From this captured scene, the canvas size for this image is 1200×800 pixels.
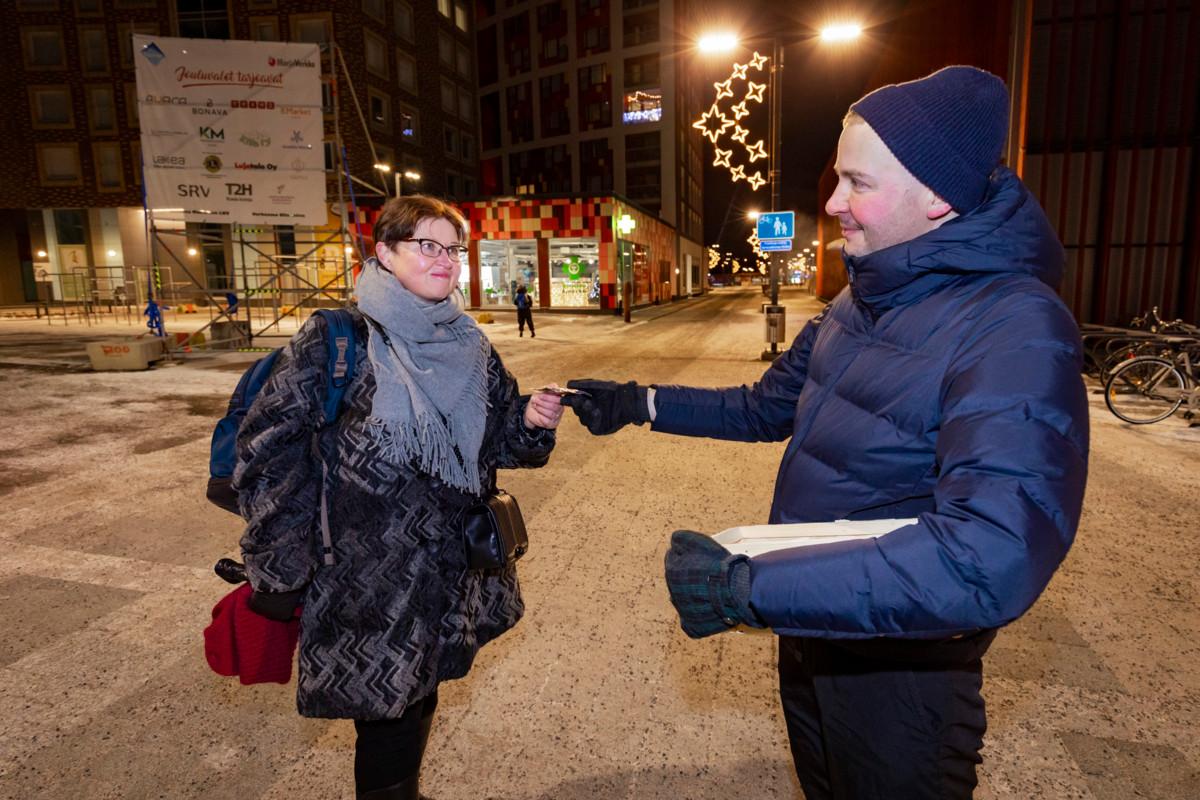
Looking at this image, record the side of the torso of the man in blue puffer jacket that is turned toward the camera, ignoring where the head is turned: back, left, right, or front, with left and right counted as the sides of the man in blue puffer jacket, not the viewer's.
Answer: left

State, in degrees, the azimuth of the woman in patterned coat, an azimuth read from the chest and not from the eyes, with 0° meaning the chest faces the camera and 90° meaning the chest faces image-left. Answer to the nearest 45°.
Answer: approximately 315°

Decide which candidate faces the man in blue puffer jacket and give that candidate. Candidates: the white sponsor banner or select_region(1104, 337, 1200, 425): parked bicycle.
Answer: the white sponsor banner

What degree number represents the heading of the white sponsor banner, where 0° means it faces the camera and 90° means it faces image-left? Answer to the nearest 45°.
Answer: approximately 0°

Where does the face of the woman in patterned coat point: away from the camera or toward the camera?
toward the camera

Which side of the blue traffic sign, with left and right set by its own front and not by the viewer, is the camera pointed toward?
front

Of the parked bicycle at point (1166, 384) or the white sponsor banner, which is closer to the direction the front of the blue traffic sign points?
the parked bicycle

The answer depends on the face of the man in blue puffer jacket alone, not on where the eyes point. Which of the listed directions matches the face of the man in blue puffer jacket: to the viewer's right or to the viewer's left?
to the viewer's left

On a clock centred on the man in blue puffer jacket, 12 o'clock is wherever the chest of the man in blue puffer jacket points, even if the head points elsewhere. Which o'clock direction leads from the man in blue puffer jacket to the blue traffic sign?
The blue traffic sign is roughly at 3 o'clock from the man in blue puffer jacket.

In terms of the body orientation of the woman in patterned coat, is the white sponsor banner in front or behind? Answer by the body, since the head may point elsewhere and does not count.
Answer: behind

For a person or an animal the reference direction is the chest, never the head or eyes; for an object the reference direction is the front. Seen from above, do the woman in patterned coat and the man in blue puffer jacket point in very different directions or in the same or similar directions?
very different directions

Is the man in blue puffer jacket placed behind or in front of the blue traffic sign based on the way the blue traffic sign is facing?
in front

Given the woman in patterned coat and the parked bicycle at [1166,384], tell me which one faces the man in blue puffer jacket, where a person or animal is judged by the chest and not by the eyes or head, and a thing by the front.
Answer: the woman in patterned coat
